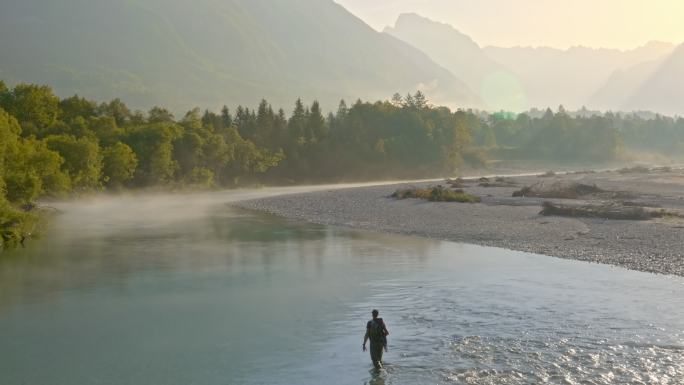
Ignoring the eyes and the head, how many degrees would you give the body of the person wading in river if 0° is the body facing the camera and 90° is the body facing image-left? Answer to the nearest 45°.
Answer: approximately 180°
